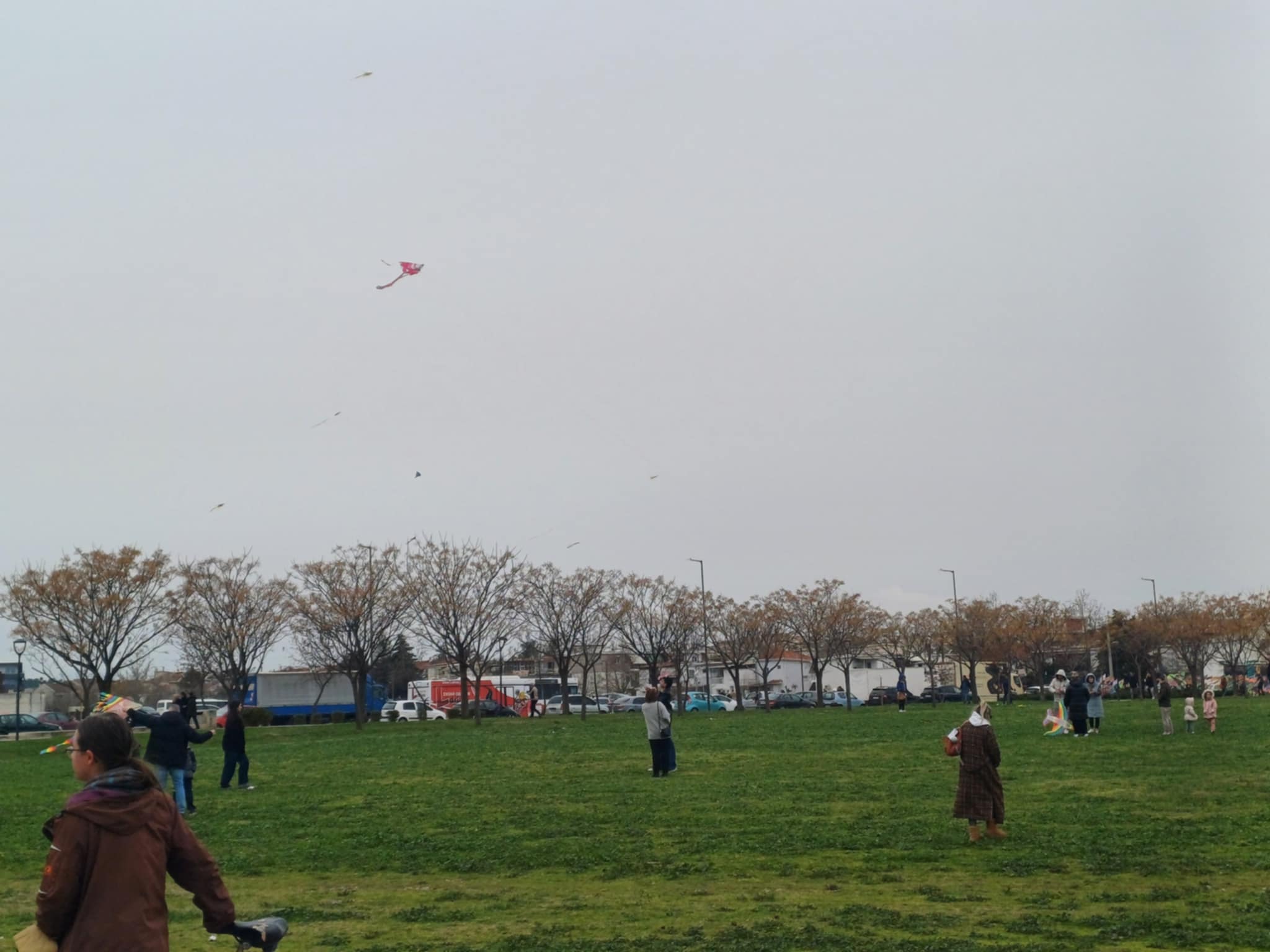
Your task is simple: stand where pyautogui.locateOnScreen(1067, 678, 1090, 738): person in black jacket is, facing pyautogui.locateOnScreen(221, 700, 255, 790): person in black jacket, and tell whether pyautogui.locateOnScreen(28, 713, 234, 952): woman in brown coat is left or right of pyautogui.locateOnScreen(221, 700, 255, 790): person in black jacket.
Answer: left

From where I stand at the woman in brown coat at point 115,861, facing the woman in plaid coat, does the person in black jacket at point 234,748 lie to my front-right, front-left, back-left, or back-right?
front-left

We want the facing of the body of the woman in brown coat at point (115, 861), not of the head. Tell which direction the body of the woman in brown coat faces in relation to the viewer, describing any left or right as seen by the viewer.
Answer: facing away from the viewer and to the left of the viewer

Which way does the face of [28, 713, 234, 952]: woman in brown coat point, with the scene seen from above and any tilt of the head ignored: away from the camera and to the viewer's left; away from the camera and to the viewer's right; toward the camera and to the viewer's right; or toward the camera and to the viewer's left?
away from the camera and to the viewer's left

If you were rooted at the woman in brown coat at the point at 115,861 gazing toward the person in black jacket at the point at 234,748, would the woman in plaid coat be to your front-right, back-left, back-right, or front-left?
front-right

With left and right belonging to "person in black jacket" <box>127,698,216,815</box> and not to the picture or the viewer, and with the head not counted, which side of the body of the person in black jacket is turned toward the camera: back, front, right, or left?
back
